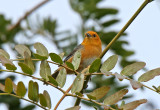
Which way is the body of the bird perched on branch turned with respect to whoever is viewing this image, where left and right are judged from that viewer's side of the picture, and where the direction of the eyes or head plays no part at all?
facing the viewer and to the right of the viewer

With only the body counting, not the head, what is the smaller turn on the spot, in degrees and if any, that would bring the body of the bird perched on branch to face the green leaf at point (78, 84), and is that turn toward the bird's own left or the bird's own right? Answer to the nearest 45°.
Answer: approximately 45° to the bird's own right

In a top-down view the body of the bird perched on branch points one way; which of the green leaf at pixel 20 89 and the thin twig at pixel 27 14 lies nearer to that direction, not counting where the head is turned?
the green leaf

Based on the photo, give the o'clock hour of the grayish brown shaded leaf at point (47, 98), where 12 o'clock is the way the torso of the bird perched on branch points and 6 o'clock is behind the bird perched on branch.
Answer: The grayish brown shaded leaf is roughly at 2 o'clock from the bird perched on branch.

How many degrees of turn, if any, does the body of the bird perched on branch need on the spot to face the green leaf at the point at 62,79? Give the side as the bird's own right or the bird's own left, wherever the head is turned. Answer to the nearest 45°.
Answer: approximately 45° to the bird's own right

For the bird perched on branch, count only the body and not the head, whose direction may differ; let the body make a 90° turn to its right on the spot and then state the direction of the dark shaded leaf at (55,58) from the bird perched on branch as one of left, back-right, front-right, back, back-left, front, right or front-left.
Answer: front-left

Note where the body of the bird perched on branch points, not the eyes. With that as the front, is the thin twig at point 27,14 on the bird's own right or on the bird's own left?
on the bird's own right

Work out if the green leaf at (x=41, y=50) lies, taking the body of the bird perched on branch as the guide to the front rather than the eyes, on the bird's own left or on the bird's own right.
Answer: on the bird's own right
